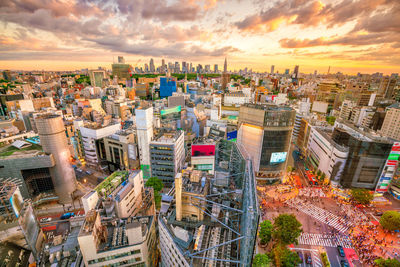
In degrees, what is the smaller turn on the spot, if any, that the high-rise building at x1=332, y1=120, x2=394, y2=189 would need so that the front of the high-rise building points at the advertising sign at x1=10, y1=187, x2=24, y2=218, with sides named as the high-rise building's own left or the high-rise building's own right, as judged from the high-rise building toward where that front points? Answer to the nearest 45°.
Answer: approximately 45° to the high-rise building's own right

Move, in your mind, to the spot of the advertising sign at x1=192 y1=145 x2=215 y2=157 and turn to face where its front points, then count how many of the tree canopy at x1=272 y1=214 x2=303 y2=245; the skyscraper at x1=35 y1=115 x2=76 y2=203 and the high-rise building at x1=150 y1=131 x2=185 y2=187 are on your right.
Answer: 2

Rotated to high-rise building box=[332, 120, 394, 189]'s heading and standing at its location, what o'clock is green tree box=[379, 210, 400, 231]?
The green tree is roughly at 11 o'clock from the high-rise building.

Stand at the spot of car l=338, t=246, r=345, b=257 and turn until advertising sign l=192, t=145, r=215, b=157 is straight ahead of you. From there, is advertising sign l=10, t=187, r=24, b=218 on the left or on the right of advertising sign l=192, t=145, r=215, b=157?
left

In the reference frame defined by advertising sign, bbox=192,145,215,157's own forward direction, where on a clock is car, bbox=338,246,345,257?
The car is roughly at 10 o'clock from the advertising sign.

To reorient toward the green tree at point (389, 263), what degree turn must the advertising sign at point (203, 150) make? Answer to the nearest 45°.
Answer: approximately 45° to its left

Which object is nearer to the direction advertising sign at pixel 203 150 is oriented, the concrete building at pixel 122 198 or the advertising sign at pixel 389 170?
the concrete building

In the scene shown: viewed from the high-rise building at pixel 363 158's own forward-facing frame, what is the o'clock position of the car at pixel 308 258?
The car is roughly at 12 o'clock from the high-rise building.

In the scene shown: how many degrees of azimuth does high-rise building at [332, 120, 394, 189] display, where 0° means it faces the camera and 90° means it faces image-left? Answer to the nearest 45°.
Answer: approximately 0°

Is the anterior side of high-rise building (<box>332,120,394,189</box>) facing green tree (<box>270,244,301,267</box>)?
yes

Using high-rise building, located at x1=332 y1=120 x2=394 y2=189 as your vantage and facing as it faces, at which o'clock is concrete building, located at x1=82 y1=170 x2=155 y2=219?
The concrete building is roughly at 1 o'clock from the high-rise building.

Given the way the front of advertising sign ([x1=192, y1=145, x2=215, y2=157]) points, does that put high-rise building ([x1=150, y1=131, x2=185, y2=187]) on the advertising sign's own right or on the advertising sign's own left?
on the advertising sign's own right

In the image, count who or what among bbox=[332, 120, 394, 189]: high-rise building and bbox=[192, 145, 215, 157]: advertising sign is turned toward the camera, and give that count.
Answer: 2

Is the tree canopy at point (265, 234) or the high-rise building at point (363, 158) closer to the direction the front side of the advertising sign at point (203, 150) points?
the tree canopy
